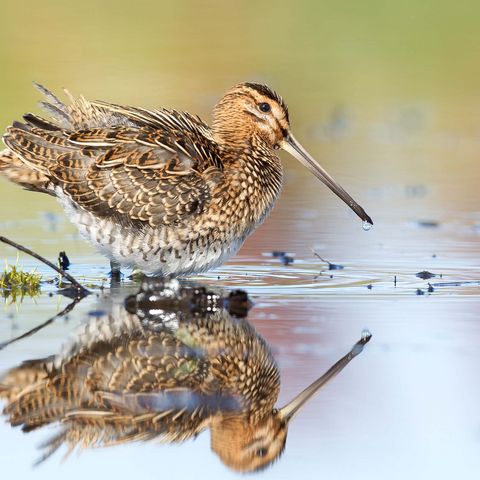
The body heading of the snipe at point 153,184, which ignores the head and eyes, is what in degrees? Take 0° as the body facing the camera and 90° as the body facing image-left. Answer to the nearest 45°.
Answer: approximately 270°

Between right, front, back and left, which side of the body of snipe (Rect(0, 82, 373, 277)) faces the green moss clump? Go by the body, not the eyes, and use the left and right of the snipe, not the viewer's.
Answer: back

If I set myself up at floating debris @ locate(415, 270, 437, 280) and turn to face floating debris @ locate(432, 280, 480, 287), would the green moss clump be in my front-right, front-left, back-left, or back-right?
back-right

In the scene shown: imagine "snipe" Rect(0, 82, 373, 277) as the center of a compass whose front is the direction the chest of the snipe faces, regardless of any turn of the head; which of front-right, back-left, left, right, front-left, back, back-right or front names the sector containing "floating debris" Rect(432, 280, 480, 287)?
front

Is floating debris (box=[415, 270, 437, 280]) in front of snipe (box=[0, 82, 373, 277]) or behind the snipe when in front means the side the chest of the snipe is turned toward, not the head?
in front
